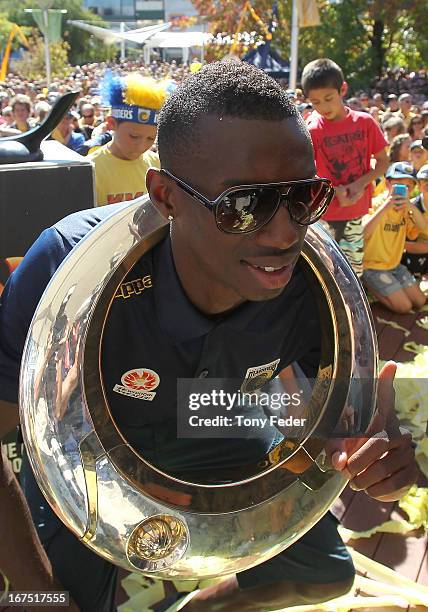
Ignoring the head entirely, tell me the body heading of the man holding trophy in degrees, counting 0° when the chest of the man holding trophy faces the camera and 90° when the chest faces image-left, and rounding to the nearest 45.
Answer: approximately 315°

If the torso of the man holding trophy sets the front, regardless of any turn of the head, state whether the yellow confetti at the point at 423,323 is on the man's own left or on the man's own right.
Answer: on the man's own left

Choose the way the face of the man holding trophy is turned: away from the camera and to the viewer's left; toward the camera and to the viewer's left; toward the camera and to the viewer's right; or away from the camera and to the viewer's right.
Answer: toward the camera and to the viewer's right

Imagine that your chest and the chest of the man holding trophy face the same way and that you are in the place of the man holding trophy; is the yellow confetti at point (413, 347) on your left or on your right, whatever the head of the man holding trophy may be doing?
on your left
